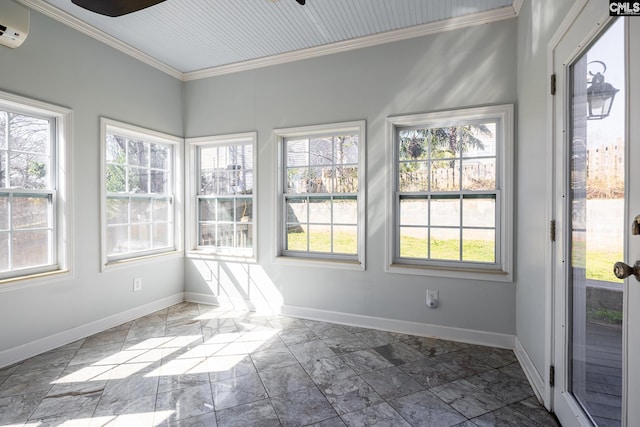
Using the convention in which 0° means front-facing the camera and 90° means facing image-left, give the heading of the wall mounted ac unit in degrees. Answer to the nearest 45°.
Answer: approximately 315°

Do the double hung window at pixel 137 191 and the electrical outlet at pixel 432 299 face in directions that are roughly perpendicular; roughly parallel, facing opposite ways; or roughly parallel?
roughly perpendicular

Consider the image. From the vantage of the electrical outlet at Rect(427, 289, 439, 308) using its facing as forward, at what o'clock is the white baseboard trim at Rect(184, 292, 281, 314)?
The white baseboard trim is roughly at 3 o'clock from the electrical outlet.

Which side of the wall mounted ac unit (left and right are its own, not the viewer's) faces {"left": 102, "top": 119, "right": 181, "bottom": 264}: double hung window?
left

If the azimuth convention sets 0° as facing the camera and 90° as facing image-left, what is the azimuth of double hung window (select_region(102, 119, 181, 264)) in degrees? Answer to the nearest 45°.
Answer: approximately 315°

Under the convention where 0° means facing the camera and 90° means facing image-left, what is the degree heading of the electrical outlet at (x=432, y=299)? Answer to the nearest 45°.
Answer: approximately 0°

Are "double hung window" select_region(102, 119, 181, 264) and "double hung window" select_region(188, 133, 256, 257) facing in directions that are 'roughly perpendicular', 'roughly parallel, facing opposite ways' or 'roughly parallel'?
roughly perpendicular

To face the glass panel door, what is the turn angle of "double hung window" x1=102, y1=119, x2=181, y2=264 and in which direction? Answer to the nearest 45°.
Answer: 0° — it already faces it

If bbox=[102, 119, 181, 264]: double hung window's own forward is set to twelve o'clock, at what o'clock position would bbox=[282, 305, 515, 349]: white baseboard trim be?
The white baseboard trim is roughly at 12 o'clock from the double hung window.

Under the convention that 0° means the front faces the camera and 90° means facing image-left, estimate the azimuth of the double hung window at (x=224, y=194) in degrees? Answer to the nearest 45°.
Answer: approximately 45°
